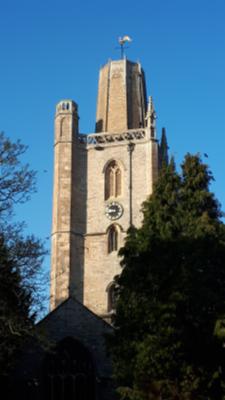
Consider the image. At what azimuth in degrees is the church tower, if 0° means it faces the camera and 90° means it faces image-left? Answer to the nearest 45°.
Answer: approximately 0°

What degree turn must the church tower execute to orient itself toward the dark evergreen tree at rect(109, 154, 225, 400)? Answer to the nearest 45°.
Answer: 0° — it already faces it
